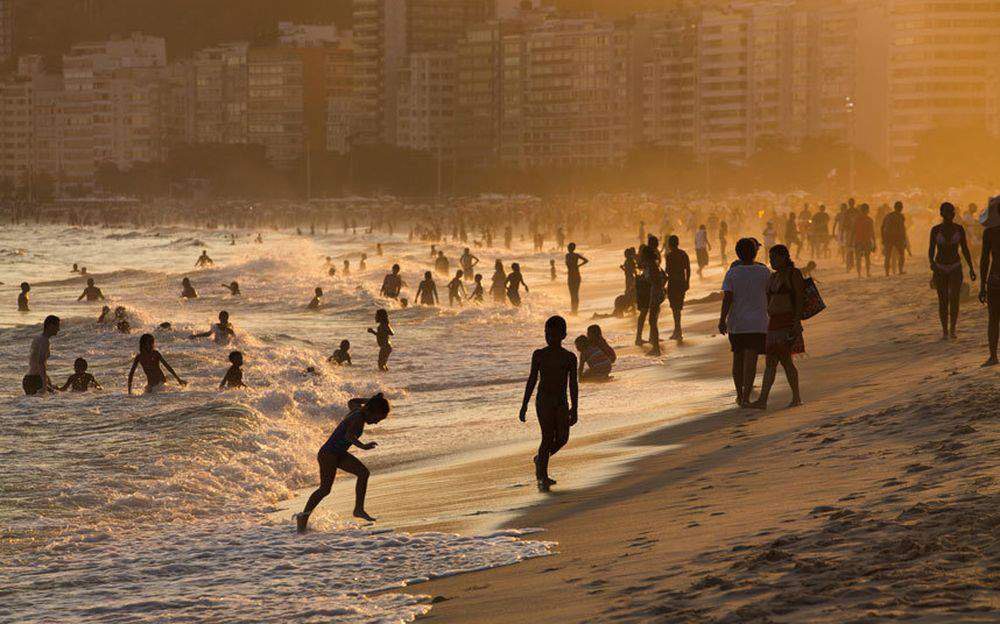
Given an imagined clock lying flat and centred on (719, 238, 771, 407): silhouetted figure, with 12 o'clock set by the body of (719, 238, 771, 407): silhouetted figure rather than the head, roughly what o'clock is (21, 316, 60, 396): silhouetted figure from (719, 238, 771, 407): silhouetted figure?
(21, 316, 60, 396): silhouetted figure is roughly at 10 o'clock from (719, 238, 771, 407): silhouetted figure.

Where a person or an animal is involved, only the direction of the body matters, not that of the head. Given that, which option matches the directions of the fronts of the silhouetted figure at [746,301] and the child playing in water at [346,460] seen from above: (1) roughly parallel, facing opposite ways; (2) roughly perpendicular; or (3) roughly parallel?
roughly perpendicular

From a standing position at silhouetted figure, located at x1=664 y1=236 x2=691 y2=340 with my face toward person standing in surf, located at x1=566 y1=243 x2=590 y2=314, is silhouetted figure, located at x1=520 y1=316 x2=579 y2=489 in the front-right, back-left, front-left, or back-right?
back-left

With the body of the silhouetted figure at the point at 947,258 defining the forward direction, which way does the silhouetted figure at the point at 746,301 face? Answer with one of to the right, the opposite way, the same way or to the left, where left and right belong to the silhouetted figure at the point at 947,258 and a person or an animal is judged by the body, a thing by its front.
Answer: the opposite way

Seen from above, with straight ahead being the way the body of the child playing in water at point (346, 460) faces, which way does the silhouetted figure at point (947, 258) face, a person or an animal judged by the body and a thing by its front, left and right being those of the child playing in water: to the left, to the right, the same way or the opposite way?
to the right

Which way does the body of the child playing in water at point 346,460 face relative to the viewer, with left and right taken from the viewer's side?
facing to the right of the viewer

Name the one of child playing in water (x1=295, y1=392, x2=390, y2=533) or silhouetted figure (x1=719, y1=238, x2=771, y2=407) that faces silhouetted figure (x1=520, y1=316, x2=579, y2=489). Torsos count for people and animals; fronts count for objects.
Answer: the child playing in water
